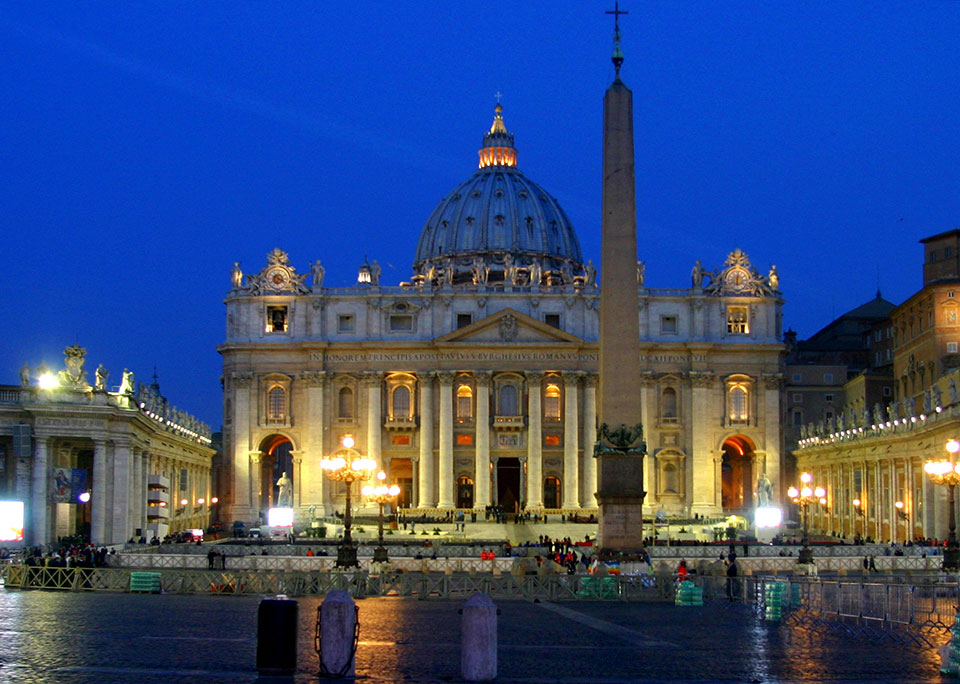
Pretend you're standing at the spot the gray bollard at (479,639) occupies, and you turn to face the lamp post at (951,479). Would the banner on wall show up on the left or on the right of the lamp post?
left

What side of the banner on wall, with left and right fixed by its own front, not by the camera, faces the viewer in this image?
front

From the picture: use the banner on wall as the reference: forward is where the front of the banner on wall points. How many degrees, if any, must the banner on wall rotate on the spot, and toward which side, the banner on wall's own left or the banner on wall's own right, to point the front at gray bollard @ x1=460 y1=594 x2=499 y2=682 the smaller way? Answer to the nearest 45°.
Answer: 0° — it already faces it

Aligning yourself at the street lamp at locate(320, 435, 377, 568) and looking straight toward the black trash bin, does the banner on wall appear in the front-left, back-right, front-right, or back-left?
back-right

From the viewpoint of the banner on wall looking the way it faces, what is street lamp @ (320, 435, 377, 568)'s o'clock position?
The street lamp is roughly at 11 o'clock from the banner on wall.

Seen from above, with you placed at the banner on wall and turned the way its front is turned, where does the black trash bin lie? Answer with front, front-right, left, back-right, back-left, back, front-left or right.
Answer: front

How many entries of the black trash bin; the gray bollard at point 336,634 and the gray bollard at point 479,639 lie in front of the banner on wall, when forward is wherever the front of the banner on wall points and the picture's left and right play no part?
3

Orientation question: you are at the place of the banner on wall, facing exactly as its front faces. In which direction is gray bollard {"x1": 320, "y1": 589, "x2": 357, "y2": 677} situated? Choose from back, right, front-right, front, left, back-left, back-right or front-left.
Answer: front
